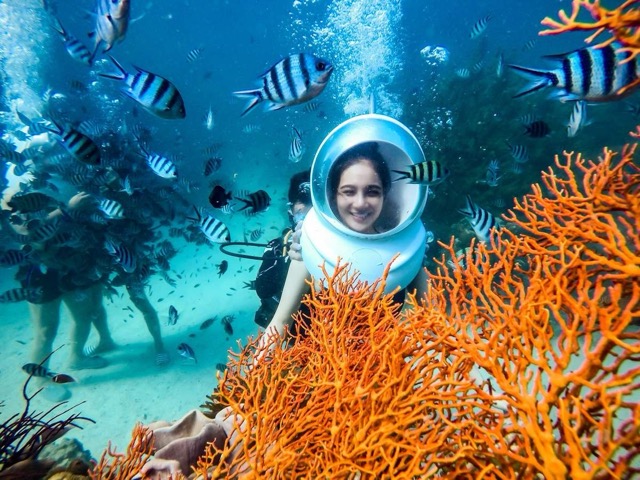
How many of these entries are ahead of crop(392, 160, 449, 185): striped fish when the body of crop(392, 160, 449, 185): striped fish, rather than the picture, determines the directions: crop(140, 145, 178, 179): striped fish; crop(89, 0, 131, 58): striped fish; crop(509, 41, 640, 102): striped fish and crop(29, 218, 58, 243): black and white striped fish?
1

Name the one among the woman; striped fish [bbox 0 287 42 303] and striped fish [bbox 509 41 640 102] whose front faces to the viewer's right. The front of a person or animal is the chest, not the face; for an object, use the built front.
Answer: striped fish [bbox 509 41 640 102]

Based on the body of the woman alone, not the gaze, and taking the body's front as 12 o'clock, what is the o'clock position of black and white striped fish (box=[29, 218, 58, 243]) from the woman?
The black and white striped fish is roughly at 4 o'clock from the woman.

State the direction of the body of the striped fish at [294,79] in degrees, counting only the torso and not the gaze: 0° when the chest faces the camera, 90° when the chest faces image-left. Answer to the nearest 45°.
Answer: approximately 270°

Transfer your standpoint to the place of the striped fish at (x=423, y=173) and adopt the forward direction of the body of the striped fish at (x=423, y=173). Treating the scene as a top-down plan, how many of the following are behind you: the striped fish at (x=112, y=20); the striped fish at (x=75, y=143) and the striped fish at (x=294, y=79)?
3

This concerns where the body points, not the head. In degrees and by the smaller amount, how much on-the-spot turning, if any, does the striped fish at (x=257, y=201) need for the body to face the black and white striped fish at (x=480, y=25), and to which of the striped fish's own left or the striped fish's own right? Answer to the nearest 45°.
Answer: approximately 45° to the striped fish's own left

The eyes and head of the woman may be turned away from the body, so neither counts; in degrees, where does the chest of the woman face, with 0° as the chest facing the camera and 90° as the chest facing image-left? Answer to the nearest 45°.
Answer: approximately 0°

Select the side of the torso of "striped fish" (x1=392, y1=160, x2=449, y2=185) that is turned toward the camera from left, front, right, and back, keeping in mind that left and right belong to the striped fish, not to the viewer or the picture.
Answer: right

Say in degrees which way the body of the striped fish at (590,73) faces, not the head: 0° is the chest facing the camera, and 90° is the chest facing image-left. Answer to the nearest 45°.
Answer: approximately 270°

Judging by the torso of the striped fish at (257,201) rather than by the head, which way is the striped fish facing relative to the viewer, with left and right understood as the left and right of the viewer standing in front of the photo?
facing to the right of the viewer

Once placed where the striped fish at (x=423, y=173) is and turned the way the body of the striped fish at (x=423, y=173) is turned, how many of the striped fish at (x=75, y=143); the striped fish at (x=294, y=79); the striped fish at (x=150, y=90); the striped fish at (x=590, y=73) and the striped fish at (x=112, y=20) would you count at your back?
4
